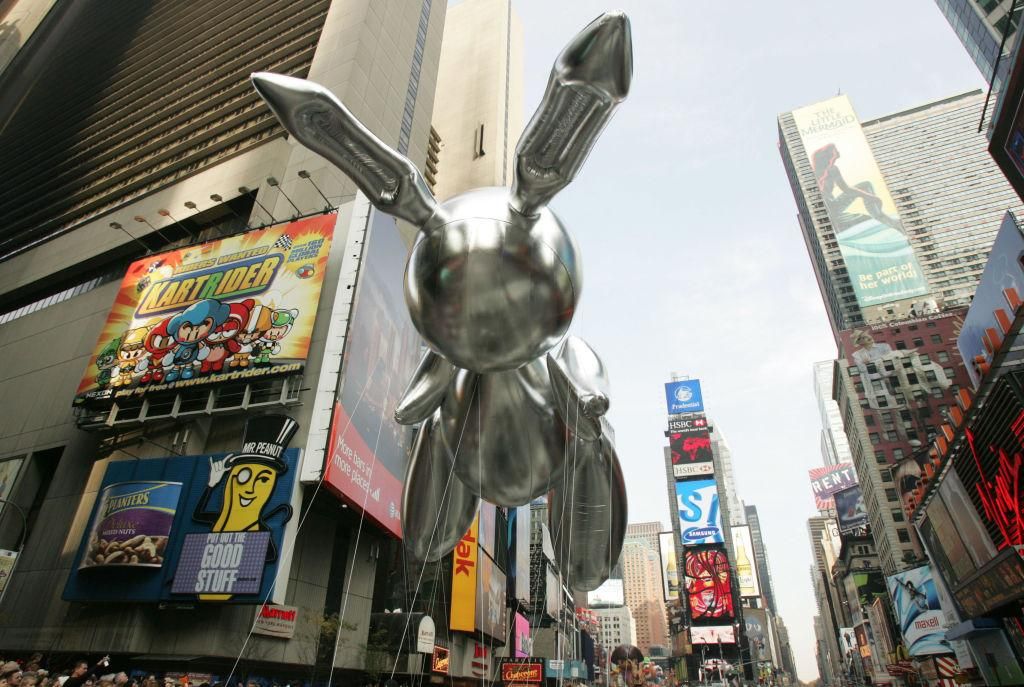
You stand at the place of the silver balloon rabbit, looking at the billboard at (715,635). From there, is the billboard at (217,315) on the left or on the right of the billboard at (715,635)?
left

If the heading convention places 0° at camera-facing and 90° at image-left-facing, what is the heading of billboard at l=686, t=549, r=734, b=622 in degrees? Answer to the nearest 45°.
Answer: approximately 0°

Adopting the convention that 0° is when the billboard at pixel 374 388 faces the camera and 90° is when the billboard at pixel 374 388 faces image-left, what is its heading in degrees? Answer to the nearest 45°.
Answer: approximately 315°

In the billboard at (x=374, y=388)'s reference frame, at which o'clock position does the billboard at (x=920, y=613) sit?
the billboard at (x=920, y=613) is roughly at 10 o'clock from the billboard at (x=374, y=388).

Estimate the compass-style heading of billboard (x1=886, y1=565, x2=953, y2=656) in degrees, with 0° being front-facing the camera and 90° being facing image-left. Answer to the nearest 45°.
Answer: approximately 45°

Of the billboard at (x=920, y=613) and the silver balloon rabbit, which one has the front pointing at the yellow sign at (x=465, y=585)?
the billboard

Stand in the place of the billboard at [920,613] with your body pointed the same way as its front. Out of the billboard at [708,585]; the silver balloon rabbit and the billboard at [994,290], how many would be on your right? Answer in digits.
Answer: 1

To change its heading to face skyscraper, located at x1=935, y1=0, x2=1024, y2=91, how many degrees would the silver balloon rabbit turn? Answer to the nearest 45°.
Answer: approximately 135° to its left

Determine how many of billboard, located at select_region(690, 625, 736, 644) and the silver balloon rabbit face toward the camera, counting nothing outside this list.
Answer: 2

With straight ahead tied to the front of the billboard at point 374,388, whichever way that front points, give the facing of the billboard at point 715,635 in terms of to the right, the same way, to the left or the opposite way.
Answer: to the right

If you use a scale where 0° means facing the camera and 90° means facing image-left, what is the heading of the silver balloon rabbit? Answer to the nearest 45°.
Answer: approximately 0°
